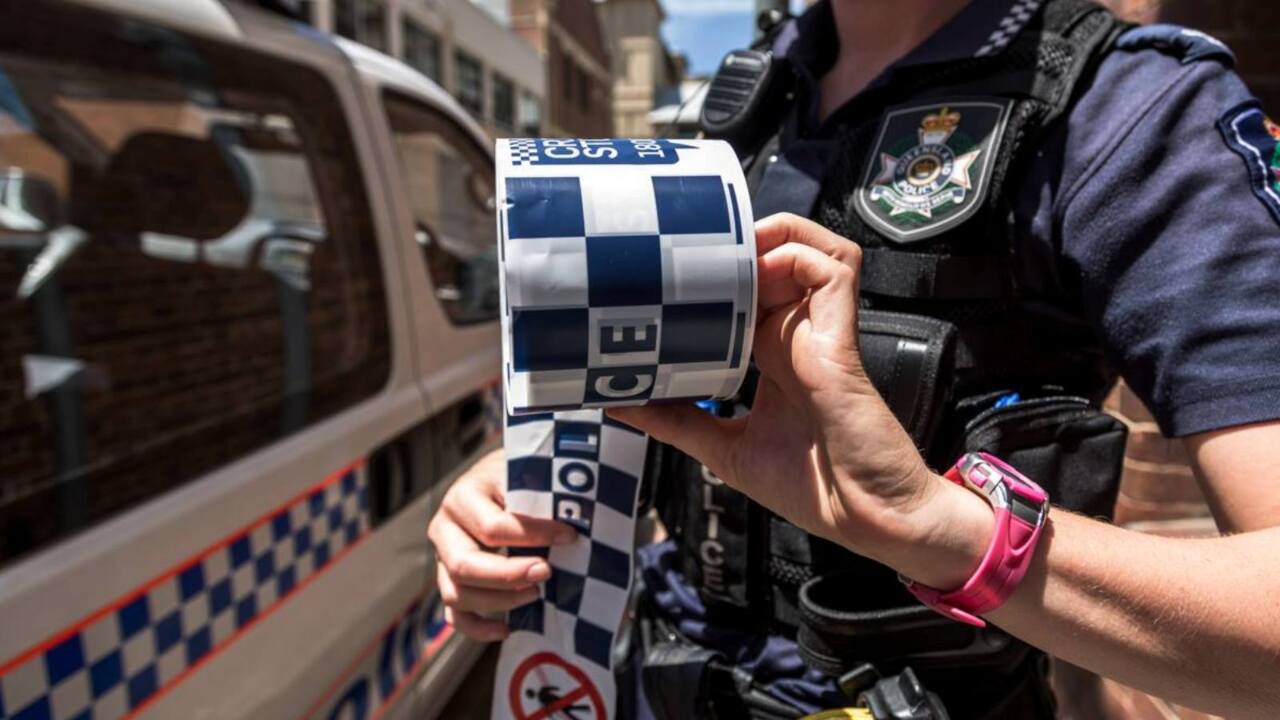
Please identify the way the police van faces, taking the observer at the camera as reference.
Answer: facing away from the viewer and to the right of the viewer

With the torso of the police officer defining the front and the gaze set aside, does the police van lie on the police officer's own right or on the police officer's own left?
on the police officer's own right

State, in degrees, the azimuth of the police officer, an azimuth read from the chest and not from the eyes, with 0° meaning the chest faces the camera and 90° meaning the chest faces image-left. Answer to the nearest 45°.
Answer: approximately 45°

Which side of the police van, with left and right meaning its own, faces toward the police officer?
right
